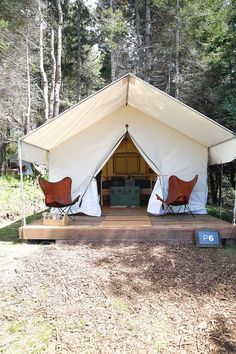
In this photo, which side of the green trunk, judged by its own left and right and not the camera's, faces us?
front

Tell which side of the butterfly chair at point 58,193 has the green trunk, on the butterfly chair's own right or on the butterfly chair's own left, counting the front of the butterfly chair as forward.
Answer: on the butterfly chair's own left

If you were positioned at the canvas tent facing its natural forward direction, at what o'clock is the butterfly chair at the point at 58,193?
The butterfly chair is roughly at 2 o'clock from the canvas tent.

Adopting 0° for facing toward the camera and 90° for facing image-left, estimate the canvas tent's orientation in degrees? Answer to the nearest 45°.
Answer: approximately 0°

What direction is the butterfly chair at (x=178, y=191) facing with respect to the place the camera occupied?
facing the viewer and to the left of the viewer

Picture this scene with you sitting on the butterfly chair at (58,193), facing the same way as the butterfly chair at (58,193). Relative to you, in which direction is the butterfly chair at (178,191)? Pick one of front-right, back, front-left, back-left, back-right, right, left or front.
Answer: front-left

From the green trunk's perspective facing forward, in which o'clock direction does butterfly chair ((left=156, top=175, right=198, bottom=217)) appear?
The butterfly chair is roughly at 11 o'clock from the green trunk.
